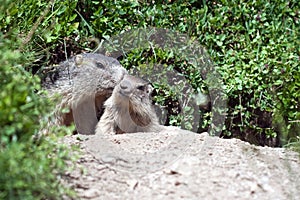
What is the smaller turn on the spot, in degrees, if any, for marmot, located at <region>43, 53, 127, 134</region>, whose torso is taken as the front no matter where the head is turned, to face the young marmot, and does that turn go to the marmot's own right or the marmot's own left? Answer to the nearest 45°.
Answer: approximately 45° to the marmot's own right

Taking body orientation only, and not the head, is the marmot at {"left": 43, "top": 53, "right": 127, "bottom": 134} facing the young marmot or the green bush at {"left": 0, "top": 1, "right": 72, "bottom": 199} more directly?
the young marmot

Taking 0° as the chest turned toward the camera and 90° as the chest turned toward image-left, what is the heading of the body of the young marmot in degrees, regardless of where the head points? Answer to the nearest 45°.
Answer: approximately 45°

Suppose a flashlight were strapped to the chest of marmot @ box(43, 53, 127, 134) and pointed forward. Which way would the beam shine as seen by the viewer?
to the viewer's right

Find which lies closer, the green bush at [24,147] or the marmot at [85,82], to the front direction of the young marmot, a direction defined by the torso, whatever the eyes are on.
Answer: the green bush

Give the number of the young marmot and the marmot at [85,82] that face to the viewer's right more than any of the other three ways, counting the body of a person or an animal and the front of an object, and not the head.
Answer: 1

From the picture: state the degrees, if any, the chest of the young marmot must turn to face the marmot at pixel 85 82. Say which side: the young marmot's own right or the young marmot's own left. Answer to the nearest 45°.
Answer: approximately 90° to the young marmot's own right

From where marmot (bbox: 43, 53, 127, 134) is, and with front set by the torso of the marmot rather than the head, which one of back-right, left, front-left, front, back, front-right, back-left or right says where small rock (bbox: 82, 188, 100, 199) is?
right

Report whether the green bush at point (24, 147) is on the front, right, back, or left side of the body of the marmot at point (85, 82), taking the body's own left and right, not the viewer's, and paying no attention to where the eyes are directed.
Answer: right
